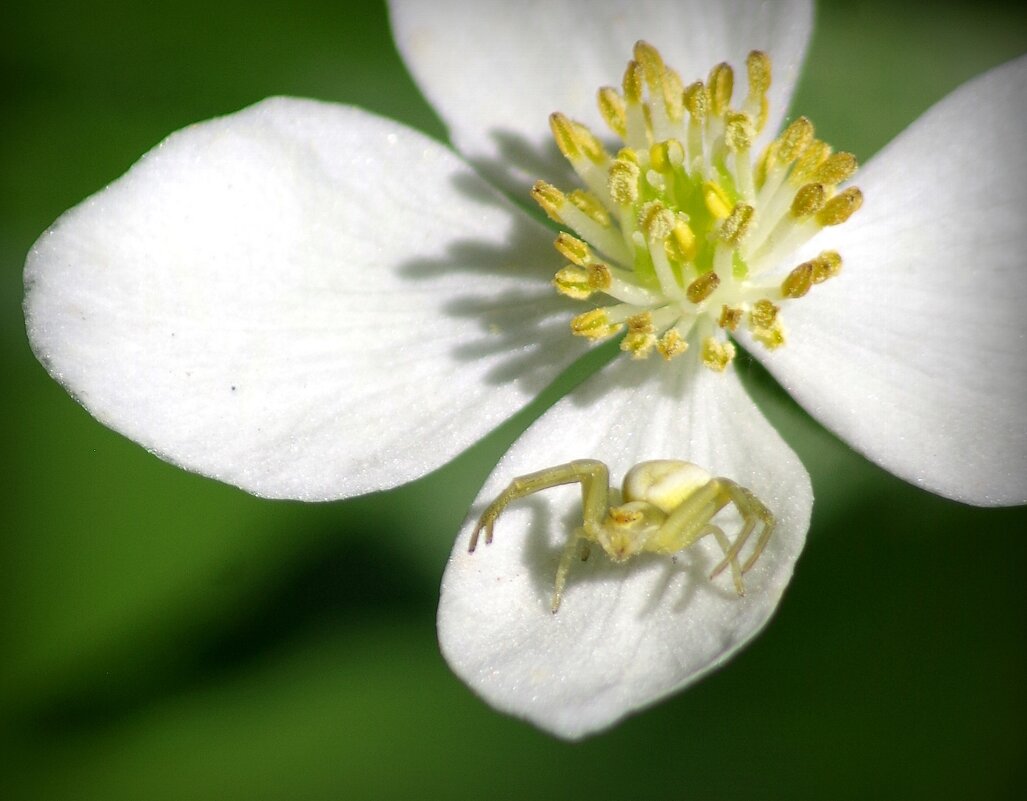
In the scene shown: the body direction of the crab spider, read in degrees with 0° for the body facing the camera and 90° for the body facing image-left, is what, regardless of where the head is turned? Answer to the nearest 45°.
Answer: approximately 45°
